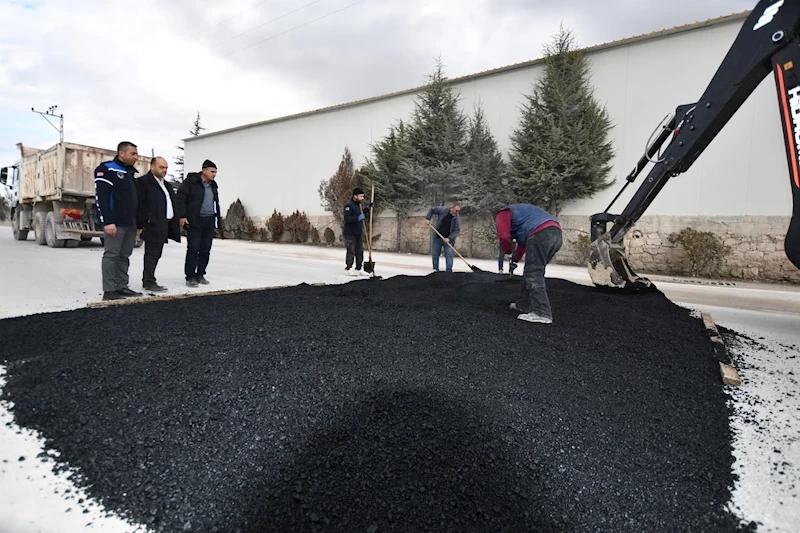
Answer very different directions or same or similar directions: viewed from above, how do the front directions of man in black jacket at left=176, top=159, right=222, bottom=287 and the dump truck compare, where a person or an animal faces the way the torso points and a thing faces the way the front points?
very different directions

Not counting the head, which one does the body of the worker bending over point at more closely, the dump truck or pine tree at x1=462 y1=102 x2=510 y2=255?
the dump truck

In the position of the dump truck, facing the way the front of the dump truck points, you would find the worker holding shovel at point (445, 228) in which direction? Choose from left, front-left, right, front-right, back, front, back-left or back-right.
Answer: back

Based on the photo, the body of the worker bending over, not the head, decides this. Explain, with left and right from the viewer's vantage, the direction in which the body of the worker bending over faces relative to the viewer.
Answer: facing to the left of the viewer

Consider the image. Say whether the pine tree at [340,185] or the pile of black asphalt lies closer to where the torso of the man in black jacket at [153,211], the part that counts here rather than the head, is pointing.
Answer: the pile of black asphalt

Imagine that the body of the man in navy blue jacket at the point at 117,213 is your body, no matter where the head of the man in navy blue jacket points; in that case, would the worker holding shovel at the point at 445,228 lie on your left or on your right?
on your left

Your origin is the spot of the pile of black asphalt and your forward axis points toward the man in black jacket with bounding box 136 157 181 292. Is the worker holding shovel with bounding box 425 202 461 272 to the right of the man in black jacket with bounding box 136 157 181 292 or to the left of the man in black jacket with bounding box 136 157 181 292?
right

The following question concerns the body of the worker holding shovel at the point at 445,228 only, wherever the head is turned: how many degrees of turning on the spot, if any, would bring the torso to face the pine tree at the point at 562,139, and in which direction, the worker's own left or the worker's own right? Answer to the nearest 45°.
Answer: approximately 90° to the worker's own left

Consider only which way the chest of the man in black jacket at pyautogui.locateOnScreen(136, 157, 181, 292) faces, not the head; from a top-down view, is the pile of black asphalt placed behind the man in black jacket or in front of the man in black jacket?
in front

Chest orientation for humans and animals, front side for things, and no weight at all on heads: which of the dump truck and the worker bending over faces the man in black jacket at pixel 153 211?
the worker bending over

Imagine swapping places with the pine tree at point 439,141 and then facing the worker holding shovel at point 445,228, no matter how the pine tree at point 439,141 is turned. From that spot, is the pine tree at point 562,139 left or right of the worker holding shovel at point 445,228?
left

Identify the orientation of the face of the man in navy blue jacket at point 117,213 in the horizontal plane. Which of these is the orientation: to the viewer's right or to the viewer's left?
to the viewer's right

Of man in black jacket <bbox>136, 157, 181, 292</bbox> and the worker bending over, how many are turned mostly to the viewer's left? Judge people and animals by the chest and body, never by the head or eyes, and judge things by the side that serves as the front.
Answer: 1

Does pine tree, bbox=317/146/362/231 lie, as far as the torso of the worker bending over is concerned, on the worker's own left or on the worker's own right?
on the worker's own right

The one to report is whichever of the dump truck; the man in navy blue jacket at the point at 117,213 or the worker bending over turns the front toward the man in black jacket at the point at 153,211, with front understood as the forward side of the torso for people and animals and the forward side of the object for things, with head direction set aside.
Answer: the worker bending over
